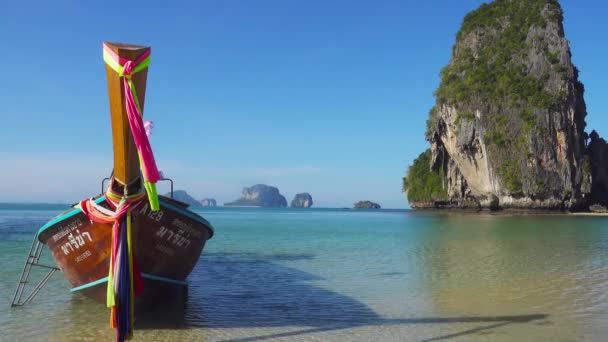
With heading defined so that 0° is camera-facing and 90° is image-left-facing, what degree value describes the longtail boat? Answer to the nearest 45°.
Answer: approximately 0°
